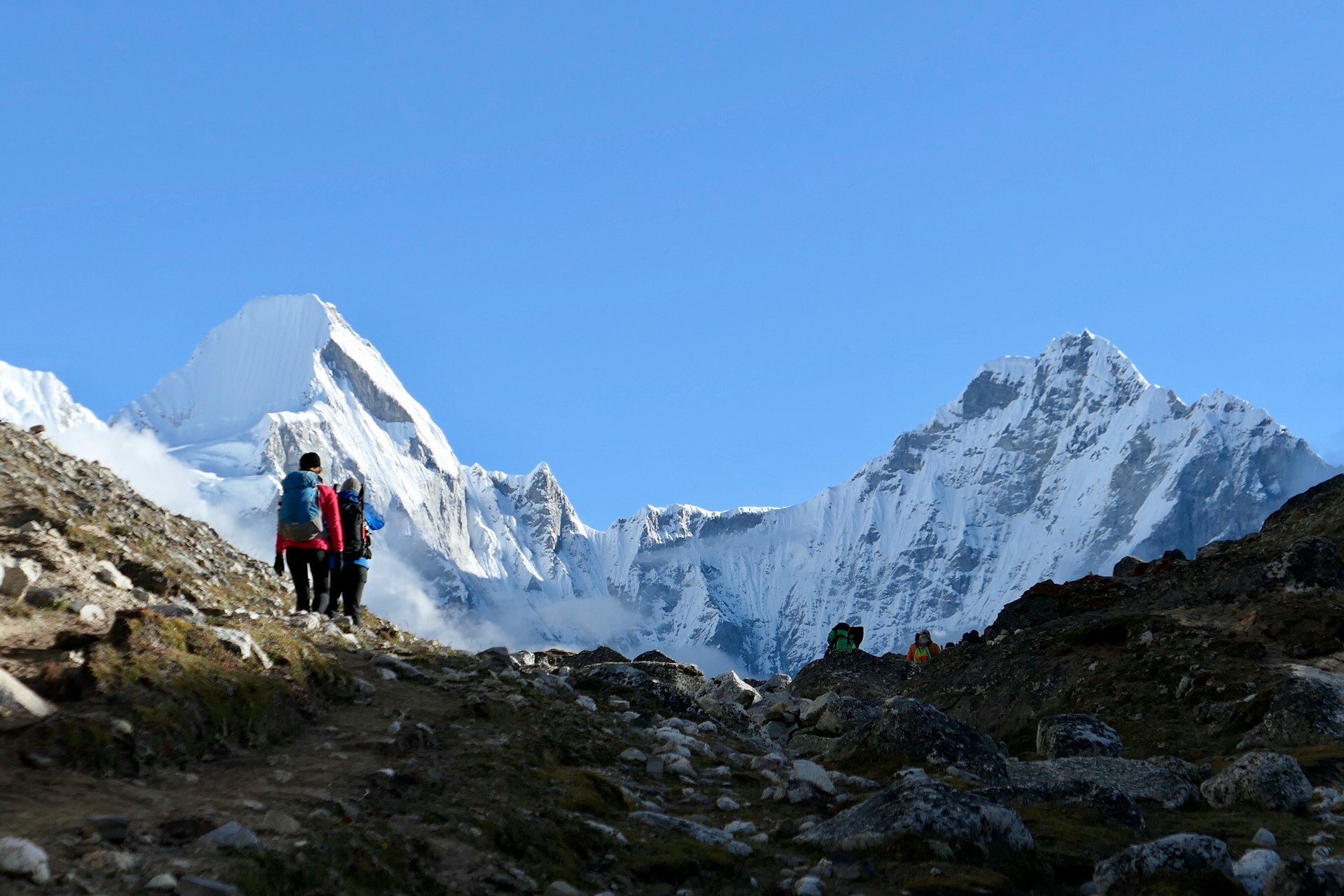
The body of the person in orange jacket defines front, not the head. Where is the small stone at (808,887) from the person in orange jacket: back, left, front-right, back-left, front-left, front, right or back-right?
back

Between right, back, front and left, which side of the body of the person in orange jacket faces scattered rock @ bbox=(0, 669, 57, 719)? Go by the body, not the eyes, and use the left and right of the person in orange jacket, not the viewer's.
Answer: back

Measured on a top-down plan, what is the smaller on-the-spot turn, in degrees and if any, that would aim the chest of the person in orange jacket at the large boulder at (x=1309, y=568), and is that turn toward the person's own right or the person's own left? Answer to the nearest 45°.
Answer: approximately 135° to the person's own right

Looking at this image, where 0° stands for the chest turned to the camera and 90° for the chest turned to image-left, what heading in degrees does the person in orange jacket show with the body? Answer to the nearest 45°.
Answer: approximately 180°

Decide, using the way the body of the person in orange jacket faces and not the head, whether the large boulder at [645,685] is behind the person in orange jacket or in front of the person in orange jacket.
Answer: behind

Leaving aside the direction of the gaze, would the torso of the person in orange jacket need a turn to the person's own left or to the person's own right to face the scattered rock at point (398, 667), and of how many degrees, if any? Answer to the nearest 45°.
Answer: approximately 180°

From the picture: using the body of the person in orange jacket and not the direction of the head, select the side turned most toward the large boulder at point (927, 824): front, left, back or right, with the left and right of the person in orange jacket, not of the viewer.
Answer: back

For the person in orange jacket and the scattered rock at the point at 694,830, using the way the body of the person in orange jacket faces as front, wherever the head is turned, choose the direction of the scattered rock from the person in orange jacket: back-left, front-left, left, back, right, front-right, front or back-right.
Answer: back

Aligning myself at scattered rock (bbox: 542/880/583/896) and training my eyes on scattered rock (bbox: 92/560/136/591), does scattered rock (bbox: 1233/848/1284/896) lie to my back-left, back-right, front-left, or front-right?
back-right

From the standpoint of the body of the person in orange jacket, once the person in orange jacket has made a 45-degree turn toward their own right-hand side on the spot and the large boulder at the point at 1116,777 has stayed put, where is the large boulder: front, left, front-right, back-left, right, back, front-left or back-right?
back-right

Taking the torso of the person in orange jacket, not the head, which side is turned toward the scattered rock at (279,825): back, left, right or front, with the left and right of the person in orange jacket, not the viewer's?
back

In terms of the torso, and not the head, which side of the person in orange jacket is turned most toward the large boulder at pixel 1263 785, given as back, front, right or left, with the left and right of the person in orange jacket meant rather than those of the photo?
back
